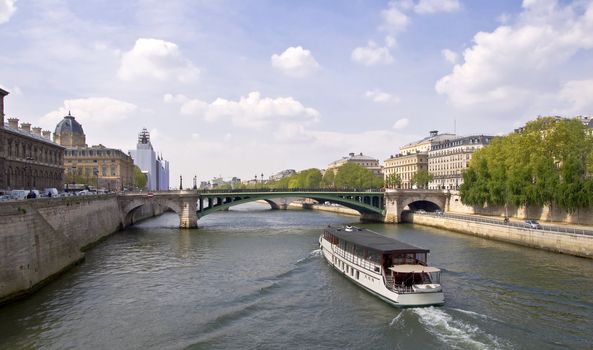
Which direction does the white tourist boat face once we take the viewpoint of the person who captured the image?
facing away from the viewer and to the left of the viewer

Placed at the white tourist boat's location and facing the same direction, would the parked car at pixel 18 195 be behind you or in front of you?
in front
